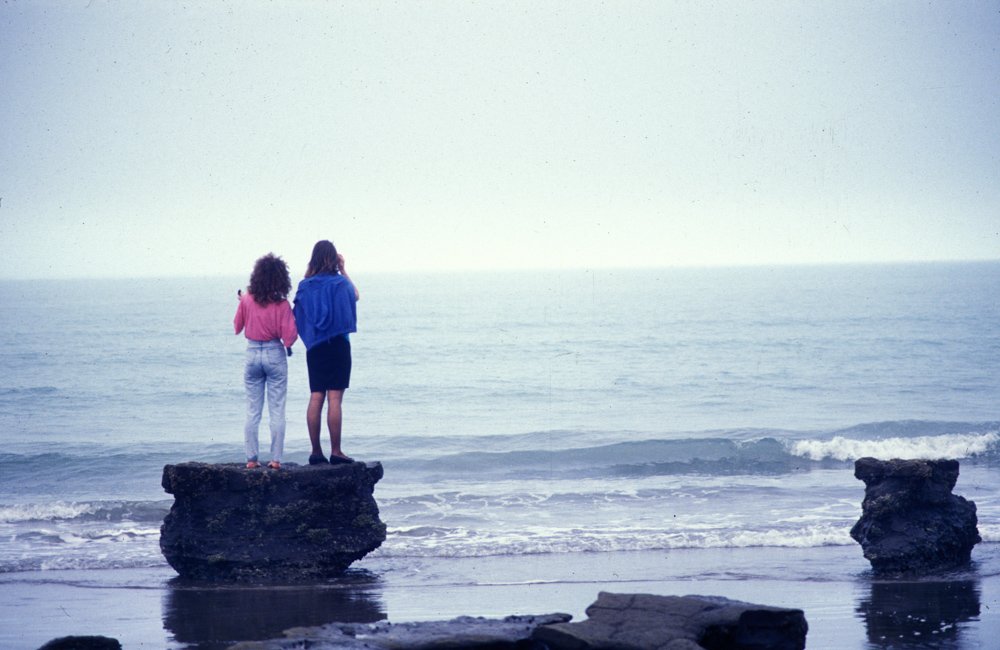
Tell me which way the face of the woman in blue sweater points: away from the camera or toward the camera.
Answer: away from the camera

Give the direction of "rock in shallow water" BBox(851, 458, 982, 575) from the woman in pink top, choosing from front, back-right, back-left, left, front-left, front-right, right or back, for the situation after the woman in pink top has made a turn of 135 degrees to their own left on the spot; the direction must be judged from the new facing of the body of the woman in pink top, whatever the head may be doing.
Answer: back-left

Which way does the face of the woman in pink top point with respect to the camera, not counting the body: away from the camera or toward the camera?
away from the camera

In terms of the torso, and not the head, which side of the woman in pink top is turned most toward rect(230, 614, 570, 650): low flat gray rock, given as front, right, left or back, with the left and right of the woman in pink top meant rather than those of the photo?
back

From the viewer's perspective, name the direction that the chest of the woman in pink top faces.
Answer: away from the camera

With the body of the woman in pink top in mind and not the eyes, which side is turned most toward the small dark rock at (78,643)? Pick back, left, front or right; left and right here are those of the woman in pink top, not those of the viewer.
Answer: back

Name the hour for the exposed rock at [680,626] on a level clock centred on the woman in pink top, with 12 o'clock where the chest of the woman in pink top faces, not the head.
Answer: The exposed rock is roughly at 5 o'clock from the woman in pink top.
